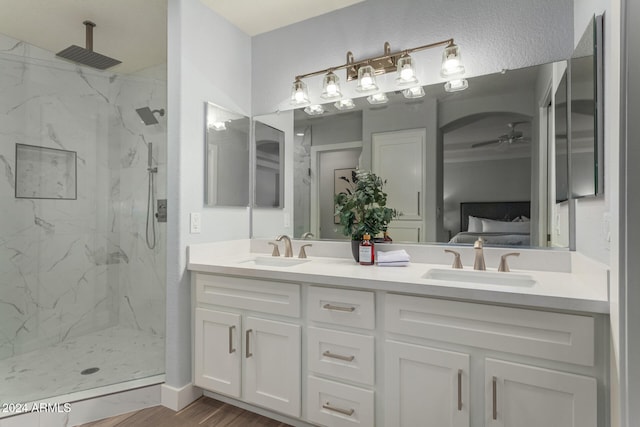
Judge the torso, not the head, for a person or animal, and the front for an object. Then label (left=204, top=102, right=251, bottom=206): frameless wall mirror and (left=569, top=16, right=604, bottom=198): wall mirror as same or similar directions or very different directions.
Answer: very different directions

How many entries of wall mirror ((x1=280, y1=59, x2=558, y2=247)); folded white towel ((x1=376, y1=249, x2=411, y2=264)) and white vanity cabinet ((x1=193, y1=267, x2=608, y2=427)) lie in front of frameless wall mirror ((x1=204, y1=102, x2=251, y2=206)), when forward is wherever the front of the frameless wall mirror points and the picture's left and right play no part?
3

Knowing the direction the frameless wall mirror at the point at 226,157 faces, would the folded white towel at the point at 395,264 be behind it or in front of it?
in front

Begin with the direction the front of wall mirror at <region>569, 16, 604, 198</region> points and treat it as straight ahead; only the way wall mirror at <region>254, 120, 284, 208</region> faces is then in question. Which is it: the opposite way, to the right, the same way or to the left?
the opposite way

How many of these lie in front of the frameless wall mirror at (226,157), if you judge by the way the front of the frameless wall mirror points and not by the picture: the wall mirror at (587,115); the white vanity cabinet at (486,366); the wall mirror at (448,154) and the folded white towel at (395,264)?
4

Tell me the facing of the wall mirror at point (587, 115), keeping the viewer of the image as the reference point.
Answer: facing to the left of the viewer

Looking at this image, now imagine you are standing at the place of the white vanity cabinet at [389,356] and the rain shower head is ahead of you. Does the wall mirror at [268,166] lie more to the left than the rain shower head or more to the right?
right

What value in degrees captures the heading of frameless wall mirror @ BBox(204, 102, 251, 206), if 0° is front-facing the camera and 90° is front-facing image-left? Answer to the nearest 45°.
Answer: approximately 315°

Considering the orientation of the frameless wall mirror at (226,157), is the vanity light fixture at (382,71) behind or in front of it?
in front
